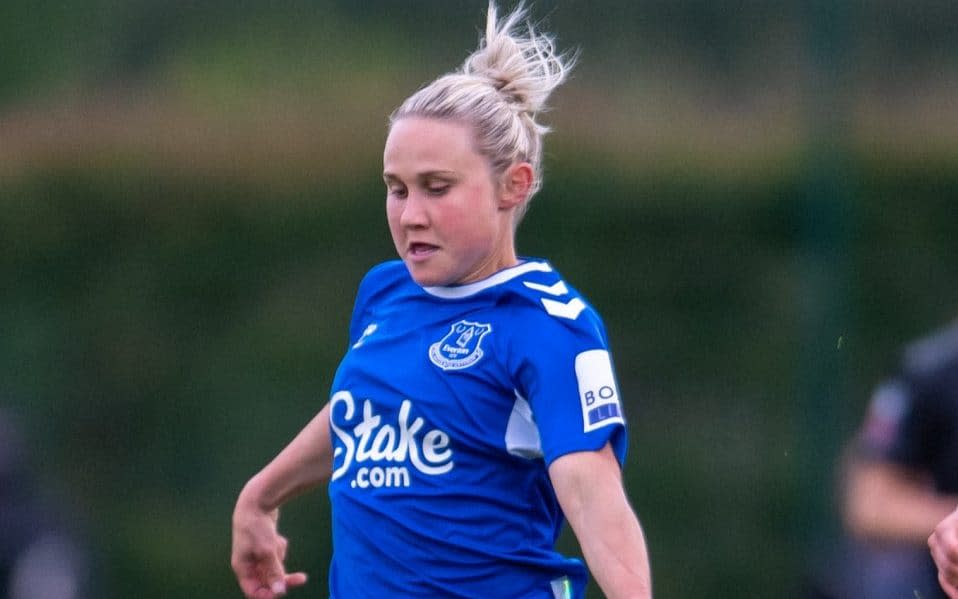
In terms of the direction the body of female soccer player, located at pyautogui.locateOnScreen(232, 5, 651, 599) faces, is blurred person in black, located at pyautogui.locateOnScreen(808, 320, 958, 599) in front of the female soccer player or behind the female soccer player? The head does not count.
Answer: behind

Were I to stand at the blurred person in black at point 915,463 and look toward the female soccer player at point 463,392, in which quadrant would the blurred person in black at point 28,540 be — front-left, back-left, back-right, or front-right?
front-right

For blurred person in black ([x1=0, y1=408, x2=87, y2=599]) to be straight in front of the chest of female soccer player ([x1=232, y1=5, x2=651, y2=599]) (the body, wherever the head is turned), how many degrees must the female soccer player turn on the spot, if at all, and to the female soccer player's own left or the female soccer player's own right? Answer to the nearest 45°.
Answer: approximately 90° to the female soccer player's own right

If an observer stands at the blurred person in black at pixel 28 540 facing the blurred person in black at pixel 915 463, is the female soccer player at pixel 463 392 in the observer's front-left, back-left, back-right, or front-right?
front-right

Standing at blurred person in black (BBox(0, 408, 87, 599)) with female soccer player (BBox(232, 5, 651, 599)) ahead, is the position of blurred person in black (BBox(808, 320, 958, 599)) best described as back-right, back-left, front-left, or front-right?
front-left

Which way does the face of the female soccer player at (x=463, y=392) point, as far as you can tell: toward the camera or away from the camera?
toward the camera

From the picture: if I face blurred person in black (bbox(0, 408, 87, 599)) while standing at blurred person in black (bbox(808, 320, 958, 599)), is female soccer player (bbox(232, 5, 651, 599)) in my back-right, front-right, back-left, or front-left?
front-left

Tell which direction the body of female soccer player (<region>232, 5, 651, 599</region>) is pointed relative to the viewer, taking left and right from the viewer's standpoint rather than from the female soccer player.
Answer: facing the viewer and to the left of the viewer
